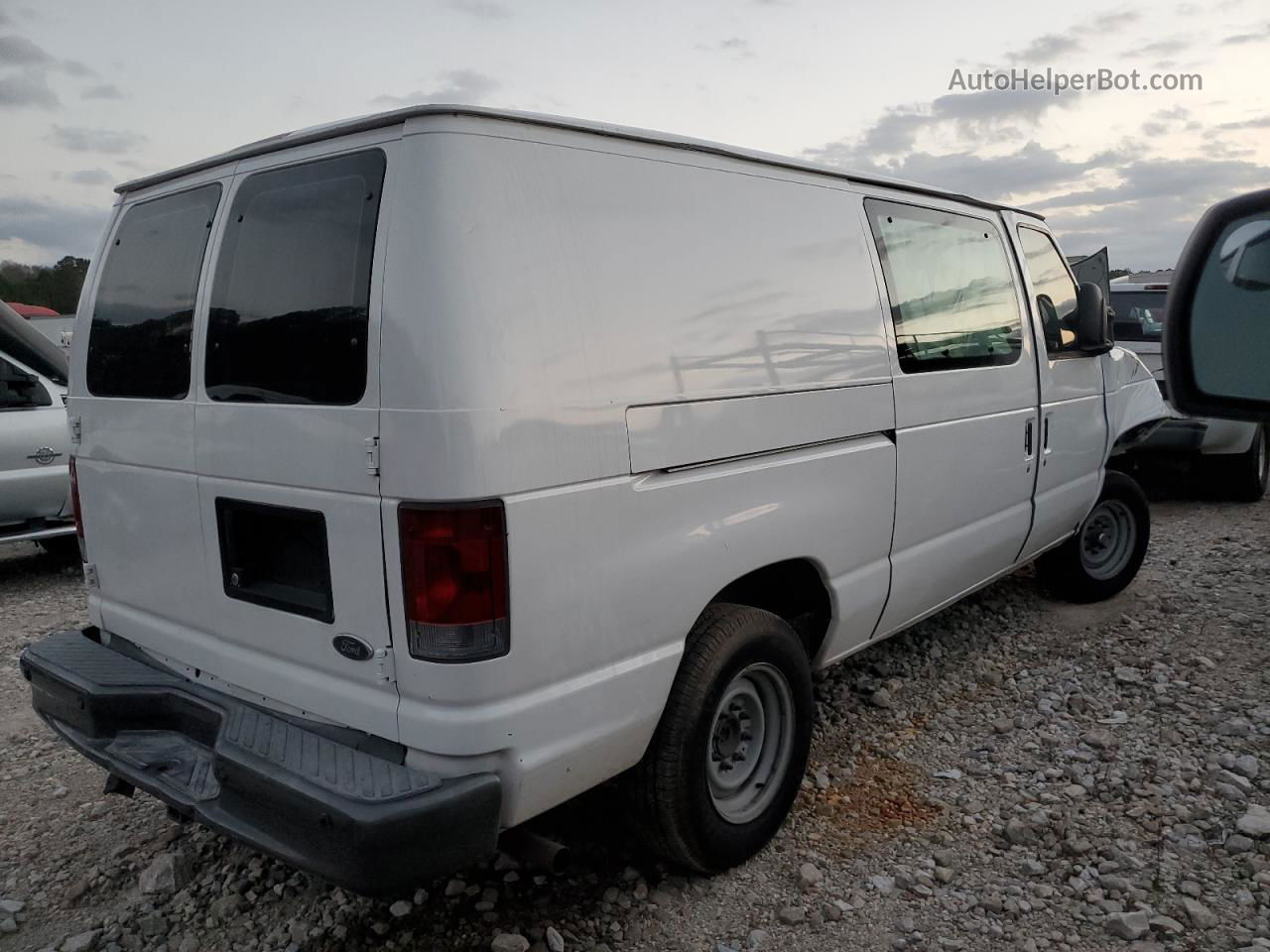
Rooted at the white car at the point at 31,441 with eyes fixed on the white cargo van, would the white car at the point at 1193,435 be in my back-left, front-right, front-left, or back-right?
front-left

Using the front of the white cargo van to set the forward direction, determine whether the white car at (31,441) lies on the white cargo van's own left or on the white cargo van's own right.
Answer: on the white cargo van's own left

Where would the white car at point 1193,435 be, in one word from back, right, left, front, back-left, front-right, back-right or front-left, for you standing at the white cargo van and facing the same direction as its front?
front

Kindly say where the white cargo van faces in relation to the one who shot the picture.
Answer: facing away from the viewer and to the right of the viewer

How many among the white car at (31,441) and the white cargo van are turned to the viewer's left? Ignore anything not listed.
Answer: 0

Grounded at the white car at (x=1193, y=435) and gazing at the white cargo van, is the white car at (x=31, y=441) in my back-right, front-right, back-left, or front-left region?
front-right

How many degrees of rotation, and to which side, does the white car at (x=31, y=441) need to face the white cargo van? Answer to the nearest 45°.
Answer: approximately 45° to its right

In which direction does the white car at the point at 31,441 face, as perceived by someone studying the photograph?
facing the viewer and to the right of the viewer

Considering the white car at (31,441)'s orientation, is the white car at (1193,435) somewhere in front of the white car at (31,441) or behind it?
in front
